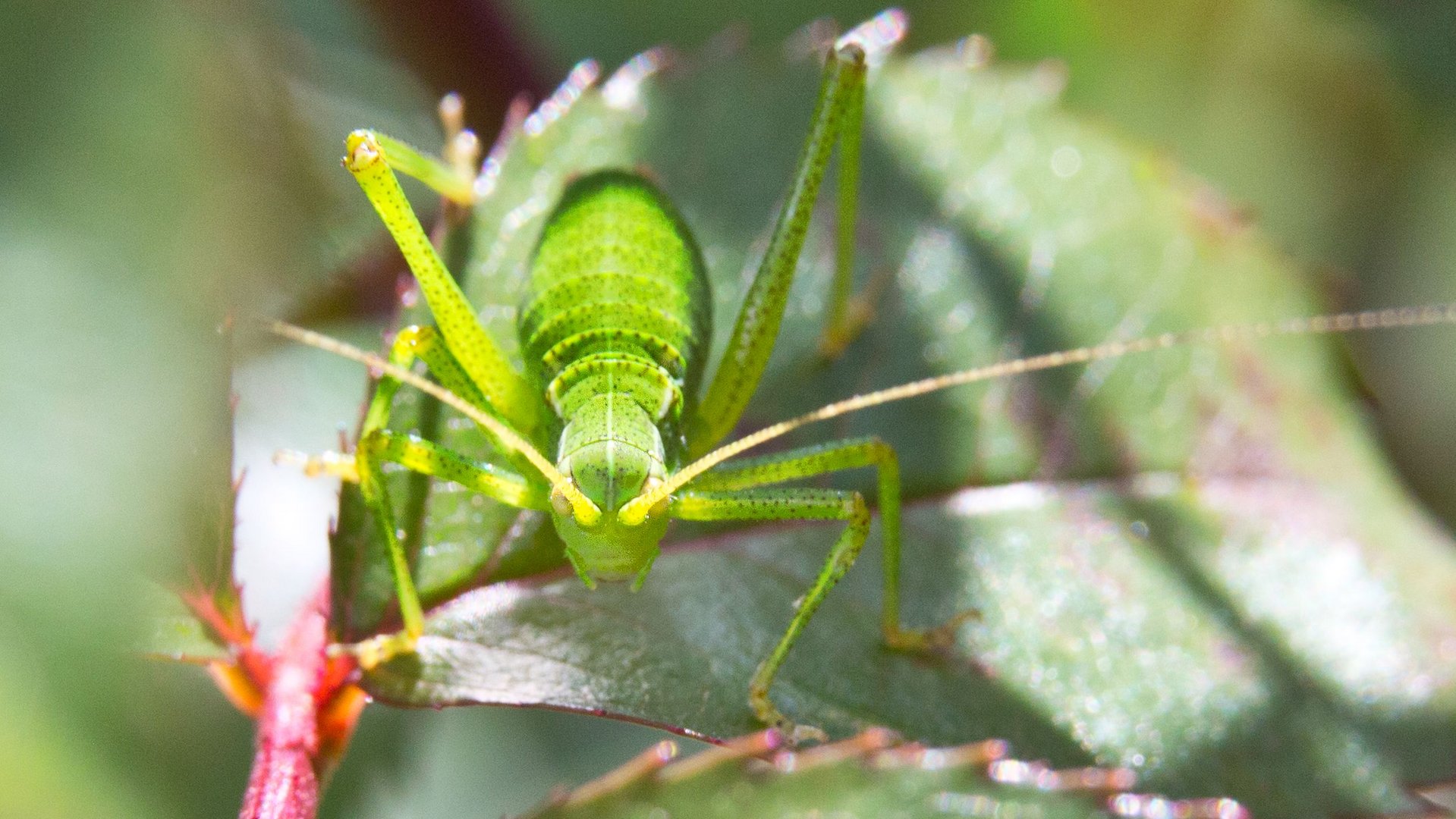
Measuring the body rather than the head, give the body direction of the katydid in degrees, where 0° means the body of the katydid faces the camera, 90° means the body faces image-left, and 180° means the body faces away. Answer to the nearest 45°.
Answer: approximately 0°
